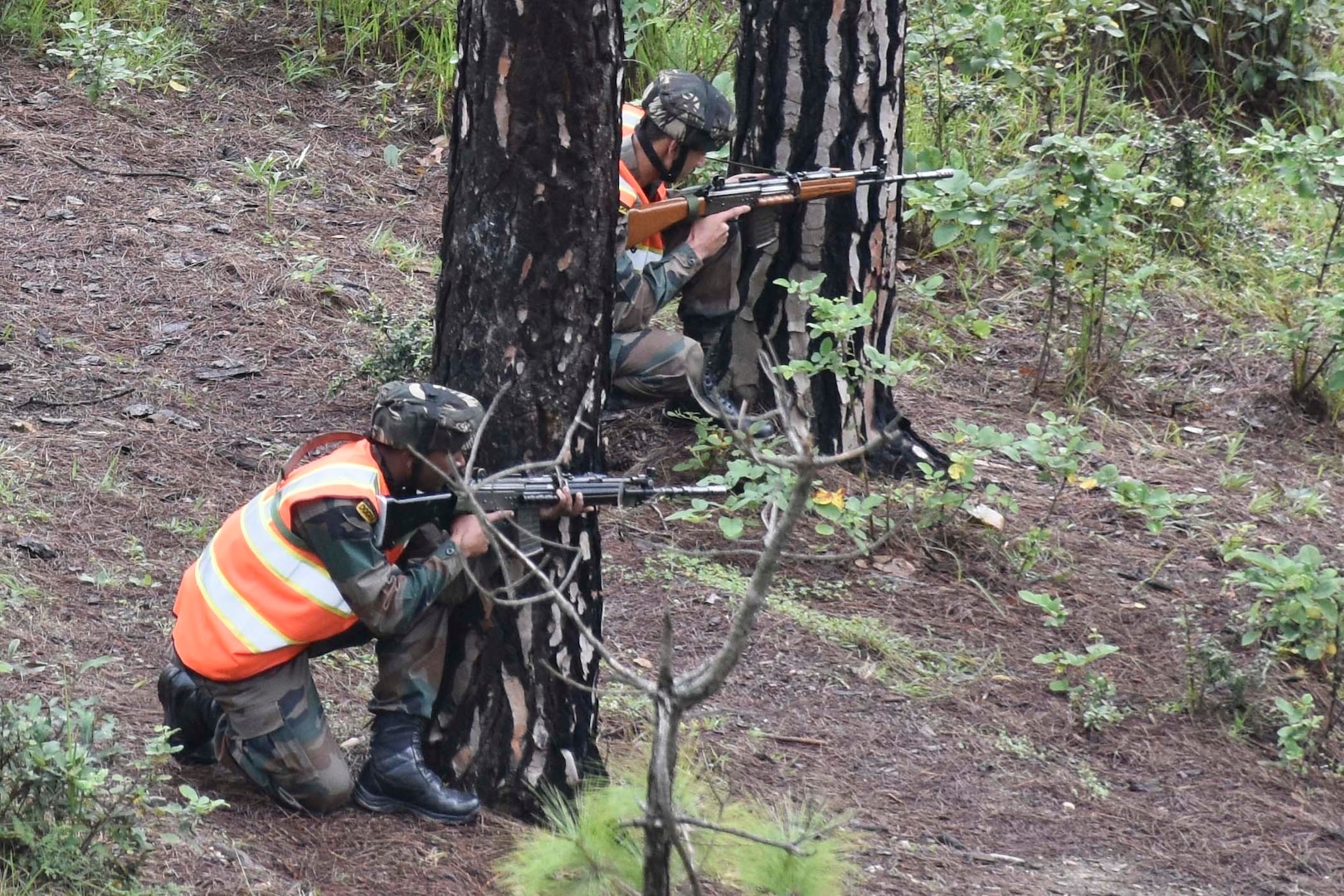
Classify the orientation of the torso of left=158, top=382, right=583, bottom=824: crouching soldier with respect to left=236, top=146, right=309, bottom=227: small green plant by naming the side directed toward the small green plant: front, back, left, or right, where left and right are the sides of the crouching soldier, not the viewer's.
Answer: left

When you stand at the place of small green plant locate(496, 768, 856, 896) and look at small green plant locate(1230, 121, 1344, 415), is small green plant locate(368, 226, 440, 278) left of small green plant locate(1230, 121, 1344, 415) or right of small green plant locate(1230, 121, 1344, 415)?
left

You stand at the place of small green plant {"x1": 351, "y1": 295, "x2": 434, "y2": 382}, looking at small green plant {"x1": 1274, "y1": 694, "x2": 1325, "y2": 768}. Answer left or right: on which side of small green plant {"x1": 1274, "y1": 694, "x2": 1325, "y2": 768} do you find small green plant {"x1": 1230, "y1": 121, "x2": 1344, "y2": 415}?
left

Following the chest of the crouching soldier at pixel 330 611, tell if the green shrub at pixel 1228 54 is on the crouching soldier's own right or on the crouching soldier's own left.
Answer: on the crouching soldier's own left

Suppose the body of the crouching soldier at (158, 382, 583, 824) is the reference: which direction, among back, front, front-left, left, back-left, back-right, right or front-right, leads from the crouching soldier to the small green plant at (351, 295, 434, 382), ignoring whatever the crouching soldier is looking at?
left

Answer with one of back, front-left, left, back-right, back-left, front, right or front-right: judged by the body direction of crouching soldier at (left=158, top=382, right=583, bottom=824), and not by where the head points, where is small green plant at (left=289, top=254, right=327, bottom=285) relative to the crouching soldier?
left

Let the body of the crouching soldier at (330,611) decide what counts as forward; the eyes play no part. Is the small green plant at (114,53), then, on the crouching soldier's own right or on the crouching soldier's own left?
on the crouching soldier's own left

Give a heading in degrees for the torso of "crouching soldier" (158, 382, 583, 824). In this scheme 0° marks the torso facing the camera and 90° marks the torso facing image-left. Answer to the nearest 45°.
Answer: approximately 270°

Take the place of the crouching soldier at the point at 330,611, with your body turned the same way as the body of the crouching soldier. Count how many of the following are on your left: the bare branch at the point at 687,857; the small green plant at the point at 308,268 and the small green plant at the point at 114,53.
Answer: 2

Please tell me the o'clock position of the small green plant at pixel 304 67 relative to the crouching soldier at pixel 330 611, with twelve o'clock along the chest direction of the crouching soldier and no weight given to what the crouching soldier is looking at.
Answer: The small green plant is roughly at 9 o'clock from the crouching soldier.

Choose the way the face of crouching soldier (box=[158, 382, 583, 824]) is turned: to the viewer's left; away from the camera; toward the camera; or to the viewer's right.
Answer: to the viewer's right

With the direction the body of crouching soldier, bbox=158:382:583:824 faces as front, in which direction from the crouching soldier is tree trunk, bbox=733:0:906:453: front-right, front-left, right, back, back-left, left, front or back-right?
front-left
